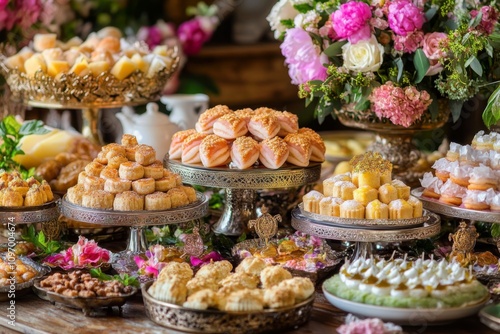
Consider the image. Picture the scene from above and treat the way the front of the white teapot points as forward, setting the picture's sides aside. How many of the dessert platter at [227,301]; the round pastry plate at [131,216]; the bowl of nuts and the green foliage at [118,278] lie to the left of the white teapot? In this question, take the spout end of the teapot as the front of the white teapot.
4

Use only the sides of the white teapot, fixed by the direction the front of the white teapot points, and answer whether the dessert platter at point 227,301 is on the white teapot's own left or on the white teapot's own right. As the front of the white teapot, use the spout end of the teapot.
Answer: on the white teapot's own left

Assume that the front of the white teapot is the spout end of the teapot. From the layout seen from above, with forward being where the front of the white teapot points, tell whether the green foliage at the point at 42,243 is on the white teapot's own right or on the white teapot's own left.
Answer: on the white teapot's own left

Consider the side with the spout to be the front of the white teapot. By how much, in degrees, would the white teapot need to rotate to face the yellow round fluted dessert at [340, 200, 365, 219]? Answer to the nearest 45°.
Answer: approximately 135° to its left

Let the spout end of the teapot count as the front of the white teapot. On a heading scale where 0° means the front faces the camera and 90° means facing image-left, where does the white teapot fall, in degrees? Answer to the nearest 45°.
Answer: approximately 90°

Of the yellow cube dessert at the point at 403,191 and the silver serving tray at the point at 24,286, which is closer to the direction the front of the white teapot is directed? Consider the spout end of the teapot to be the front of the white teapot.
the silver serving tray

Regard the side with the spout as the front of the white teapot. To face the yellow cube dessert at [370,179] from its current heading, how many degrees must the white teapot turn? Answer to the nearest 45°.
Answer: approximately 135° to its left

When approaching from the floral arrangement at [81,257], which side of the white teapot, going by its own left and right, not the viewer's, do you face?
left

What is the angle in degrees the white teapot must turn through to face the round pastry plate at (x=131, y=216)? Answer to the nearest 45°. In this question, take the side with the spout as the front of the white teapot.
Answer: approximately 90° to its left
